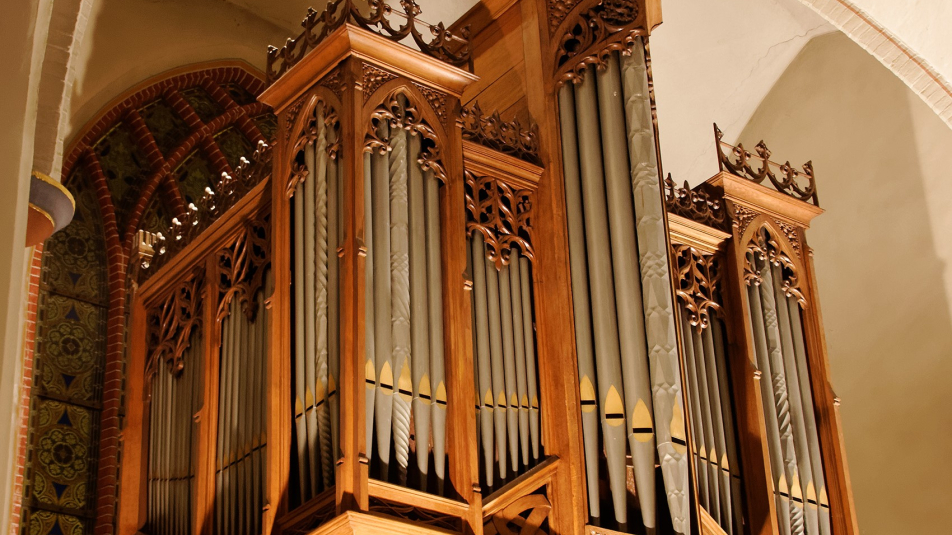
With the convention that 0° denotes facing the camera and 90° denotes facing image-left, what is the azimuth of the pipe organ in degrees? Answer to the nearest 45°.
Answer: approximately 315°
